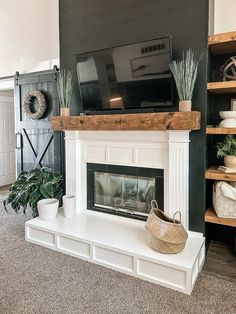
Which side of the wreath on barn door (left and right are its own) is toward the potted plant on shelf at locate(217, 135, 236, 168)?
left

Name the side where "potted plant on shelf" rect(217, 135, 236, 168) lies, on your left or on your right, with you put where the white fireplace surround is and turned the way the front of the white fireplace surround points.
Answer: on your left

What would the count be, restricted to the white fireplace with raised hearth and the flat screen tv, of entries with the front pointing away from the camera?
0

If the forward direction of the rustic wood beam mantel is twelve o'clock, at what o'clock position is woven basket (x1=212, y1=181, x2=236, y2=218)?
The woven basket is roughly at 8 o'clock from the rustic wood beam mantel.

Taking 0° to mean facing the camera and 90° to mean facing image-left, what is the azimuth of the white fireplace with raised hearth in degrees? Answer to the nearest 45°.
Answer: approximately 45°
